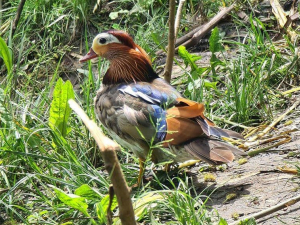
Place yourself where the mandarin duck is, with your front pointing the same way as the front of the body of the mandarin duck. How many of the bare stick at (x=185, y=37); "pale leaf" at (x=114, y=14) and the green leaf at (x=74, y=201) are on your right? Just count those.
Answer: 2

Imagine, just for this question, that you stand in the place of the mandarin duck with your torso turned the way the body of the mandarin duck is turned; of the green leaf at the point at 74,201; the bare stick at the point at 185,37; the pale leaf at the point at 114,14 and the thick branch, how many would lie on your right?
2

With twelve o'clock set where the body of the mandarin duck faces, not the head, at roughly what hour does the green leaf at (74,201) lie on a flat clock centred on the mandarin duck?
The green leaf is roughly at 10 o'clock from the mandarin duck.

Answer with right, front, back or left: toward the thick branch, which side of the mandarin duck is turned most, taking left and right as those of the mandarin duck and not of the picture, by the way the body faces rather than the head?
left

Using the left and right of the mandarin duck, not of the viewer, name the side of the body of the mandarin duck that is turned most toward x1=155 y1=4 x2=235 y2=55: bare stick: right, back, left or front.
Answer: right

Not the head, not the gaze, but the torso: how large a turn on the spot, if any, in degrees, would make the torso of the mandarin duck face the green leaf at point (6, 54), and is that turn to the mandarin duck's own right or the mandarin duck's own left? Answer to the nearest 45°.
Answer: approximately 45° to the mandarin duck's own right

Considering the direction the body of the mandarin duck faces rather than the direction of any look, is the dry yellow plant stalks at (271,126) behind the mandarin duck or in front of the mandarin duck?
behind

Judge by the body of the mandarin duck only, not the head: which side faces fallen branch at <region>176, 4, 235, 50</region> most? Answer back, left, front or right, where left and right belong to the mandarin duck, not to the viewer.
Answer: right

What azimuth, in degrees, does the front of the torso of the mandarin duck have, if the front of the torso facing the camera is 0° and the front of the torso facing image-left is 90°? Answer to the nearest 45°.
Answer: approximately 90°

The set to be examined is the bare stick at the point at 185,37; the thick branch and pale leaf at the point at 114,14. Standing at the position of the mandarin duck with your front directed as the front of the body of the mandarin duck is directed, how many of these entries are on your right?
2

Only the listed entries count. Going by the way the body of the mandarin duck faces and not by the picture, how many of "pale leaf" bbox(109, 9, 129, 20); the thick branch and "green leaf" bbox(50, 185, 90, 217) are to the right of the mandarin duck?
1

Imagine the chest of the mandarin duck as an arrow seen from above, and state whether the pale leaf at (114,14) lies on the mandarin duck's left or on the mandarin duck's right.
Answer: on the mandarin duck's right

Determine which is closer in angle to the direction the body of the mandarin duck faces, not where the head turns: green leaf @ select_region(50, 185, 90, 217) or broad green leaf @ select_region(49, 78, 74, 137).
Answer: the broad green leaf

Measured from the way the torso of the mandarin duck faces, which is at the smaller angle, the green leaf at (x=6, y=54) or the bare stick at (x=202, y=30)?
the green leaf
